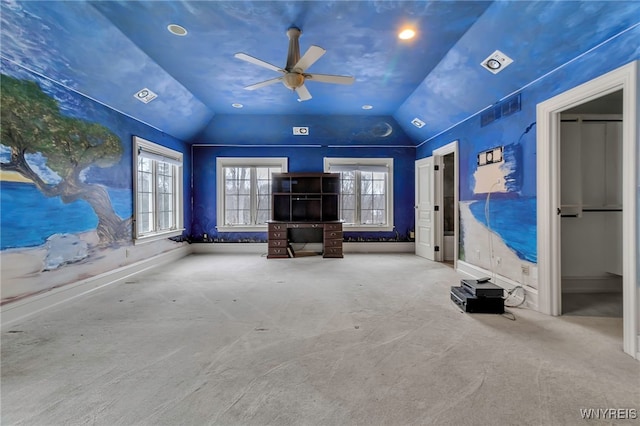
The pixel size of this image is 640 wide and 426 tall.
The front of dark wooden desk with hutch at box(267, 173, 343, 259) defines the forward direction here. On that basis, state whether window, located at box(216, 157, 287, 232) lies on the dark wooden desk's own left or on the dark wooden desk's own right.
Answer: on the dark wooden desk's own right

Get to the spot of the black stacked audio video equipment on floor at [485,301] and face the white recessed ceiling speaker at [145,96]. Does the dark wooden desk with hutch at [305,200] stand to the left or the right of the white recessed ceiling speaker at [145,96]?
right

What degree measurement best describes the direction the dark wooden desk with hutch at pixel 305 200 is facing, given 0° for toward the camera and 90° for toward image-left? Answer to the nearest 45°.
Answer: approximately 0°

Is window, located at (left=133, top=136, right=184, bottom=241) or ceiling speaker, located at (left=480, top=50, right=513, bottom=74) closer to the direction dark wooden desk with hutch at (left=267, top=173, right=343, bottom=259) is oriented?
the ceiling speaker

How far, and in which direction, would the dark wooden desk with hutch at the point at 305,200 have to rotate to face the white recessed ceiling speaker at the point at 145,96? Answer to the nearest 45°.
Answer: approximately 45° to its right
